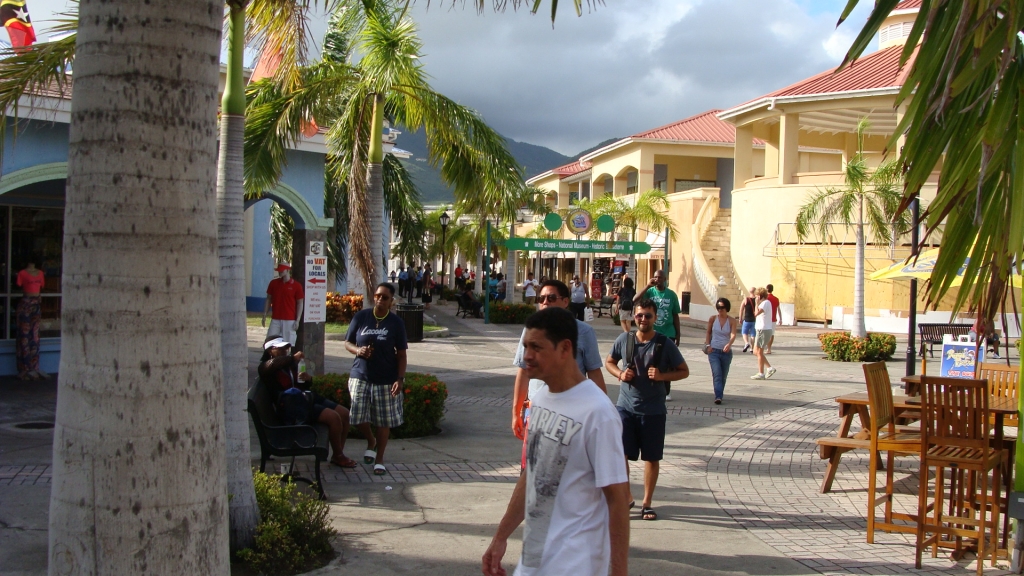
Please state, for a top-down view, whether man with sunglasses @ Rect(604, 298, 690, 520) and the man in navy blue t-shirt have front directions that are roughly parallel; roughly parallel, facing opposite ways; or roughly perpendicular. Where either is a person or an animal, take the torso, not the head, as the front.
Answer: roughly parallel

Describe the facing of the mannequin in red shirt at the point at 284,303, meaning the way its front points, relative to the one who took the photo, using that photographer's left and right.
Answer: facing the viewer

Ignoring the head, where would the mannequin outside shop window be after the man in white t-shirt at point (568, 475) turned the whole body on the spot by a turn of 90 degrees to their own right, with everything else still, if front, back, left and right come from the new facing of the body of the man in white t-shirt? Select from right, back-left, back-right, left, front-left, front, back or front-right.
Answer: front

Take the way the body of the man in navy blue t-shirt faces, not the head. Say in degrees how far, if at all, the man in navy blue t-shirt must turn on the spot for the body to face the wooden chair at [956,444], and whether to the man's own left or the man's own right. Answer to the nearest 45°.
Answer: approximately 45° to the man's own left

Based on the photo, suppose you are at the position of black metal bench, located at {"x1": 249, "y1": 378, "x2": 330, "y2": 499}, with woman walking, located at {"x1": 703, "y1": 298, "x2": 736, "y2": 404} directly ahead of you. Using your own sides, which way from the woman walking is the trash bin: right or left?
left

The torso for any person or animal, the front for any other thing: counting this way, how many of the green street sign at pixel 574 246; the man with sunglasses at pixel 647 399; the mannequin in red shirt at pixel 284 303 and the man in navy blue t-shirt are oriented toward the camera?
4

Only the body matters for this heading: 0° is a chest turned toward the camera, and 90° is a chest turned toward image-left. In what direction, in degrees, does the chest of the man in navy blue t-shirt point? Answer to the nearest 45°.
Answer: approximately 0°

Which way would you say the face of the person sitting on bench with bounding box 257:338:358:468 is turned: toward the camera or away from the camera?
toward the camera

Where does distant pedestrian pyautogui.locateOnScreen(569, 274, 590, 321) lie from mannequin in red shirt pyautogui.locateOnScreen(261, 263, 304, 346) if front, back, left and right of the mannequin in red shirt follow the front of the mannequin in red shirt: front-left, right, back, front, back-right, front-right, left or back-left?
back-left

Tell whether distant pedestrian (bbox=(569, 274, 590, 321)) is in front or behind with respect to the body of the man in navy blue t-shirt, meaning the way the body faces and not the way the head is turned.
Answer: behind

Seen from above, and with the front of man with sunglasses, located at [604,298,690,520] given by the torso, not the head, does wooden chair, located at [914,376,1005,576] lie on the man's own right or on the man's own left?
on the man's own left

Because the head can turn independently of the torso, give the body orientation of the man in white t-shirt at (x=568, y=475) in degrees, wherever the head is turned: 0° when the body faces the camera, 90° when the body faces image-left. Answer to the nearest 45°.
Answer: approximately 45°

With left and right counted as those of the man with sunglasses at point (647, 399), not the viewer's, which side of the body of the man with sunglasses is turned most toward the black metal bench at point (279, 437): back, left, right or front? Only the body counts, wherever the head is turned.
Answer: right

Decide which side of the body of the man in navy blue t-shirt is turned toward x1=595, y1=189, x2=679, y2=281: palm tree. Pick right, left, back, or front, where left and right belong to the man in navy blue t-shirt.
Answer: back

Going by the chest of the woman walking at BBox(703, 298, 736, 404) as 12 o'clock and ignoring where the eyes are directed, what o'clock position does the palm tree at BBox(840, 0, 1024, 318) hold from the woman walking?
The palm tree is roughly at 12 o'clock from the woman walking.

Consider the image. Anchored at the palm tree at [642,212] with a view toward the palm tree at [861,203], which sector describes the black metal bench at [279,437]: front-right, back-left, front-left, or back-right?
front-right

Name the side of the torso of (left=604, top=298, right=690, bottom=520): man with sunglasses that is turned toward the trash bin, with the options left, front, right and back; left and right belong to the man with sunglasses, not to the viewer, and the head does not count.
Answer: back
